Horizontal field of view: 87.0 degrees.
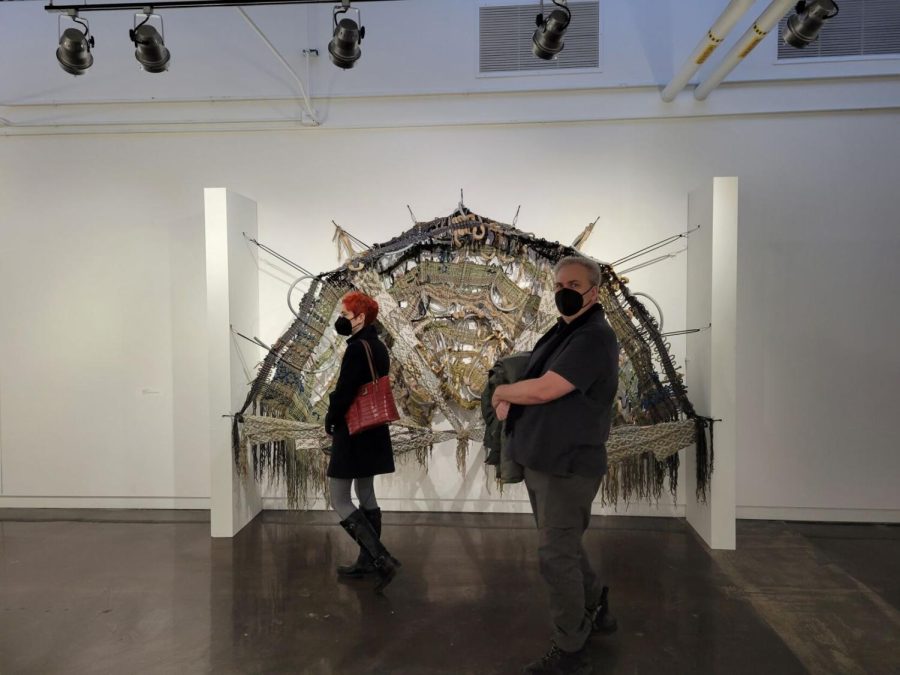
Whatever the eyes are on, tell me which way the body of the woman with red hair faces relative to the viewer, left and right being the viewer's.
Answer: facing to the left of the viewer

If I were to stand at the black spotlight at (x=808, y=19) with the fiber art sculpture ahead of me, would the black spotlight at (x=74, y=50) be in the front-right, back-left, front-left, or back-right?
front-left

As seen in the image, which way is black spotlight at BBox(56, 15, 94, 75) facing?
away from the camera

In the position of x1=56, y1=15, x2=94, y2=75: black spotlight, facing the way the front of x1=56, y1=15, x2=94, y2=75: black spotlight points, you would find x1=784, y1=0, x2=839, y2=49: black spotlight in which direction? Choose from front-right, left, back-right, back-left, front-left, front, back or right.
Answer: back-right

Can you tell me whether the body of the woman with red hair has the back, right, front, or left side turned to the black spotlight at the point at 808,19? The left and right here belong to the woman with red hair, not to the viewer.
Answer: back

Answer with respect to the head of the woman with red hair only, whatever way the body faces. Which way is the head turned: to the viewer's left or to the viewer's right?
to the viewer's left
